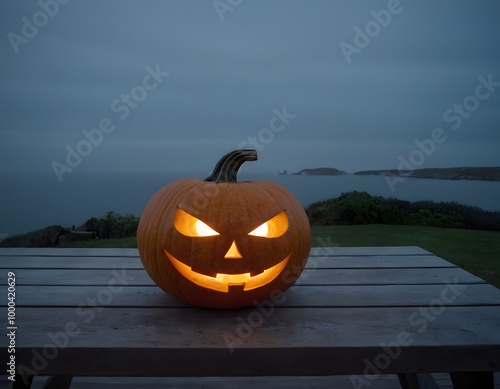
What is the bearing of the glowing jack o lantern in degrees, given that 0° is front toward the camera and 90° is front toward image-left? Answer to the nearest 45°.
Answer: approximately 0°
